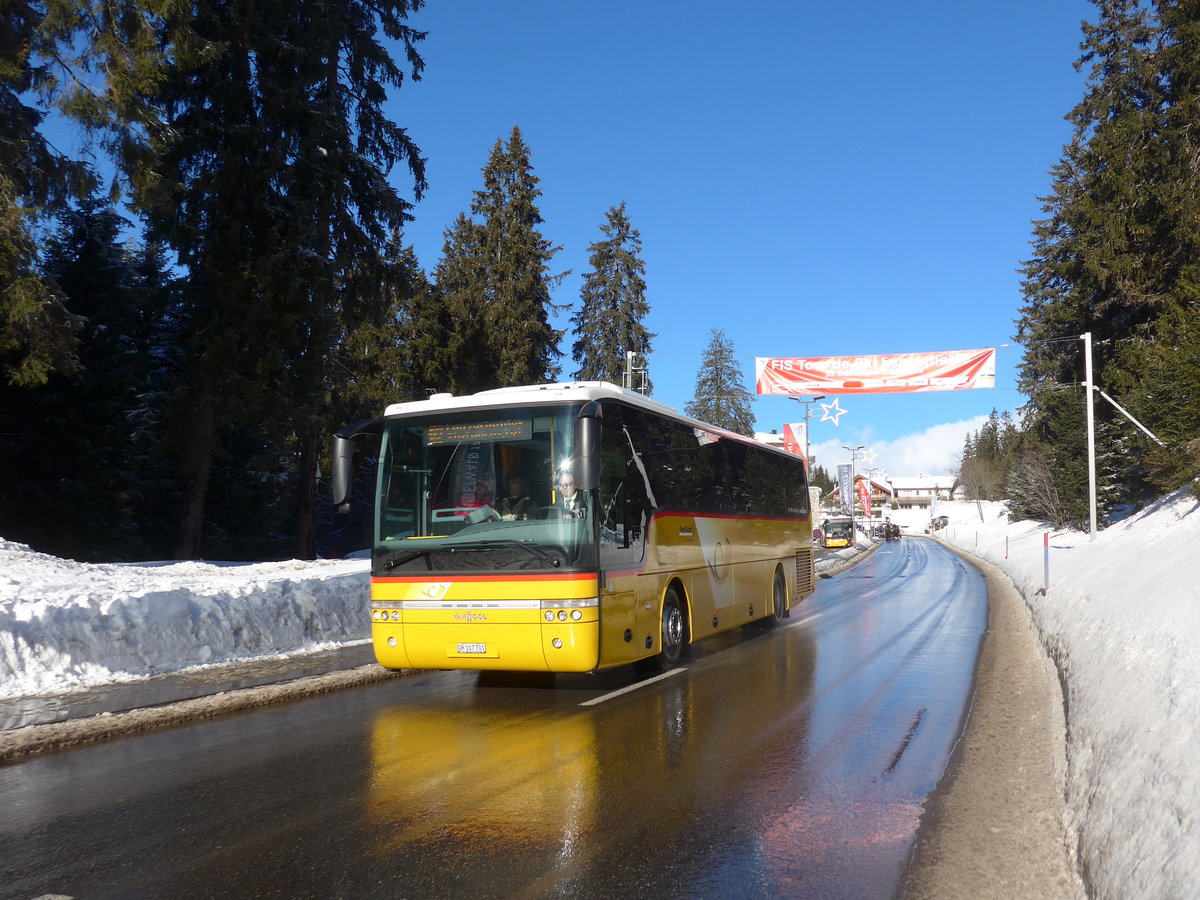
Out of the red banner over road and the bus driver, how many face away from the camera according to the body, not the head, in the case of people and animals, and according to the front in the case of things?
0

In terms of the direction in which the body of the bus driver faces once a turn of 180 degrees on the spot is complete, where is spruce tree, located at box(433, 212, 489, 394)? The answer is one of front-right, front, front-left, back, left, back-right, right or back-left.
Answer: front-left

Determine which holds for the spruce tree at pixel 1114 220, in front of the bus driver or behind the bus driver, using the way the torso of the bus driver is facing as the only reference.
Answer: behind

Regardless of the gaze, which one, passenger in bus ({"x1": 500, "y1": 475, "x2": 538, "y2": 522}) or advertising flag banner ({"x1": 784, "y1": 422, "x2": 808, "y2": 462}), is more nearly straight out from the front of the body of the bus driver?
the passenger in bus

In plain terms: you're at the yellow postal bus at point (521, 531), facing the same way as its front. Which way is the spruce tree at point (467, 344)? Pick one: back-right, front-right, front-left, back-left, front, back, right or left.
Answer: back-right

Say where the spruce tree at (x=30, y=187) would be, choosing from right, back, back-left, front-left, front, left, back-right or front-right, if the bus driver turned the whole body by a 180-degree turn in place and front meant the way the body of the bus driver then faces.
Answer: left

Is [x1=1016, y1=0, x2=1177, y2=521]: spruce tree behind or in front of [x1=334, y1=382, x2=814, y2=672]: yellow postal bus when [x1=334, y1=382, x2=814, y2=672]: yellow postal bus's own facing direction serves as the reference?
behind

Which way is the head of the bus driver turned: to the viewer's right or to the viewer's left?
to the viewer's left

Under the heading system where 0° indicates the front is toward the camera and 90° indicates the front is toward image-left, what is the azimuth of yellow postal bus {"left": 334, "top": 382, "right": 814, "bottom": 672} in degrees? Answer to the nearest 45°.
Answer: approximately 45°

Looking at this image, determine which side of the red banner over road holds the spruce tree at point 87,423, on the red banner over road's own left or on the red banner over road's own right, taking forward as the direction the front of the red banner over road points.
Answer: on the red banner over road's own right

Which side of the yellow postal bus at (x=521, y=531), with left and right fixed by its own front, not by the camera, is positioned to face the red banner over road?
back
